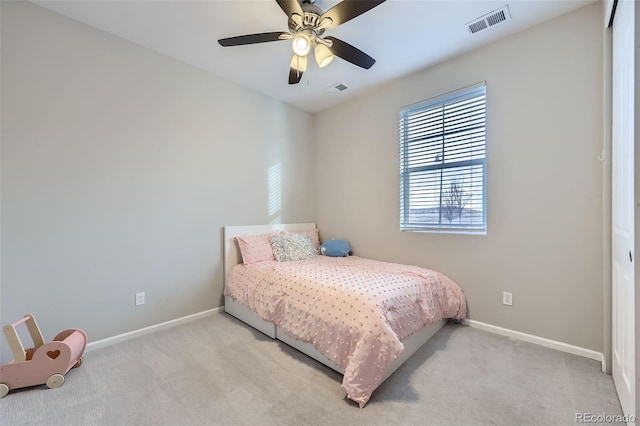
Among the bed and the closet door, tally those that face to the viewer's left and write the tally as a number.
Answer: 1

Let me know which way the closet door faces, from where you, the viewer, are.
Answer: facing to the left of the viewer

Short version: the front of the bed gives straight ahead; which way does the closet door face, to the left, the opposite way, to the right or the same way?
the opposite way

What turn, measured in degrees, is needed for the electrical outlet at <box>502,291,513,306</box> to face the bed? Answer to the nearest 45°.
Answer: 0° — it already faces it

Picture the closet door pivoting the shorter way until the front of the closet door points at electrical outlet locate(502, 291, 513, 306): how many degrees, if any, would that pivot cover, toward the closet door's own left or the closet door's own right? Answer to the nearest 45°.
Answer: approximately 45° to the closet door's own right

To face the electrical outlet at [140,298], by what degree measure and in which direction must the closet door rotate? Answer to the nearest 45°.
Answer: approximately 45° to its left

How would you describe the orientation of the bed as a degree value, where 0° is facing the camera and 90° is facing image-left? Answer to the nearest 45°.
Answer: approximately 315°

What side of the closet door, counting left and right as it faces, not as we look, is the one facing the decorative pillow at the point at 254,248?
front

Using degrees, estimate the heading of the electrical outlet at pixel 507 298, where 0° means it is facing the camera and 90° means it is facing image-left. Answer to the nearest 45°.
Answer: approximately 45°

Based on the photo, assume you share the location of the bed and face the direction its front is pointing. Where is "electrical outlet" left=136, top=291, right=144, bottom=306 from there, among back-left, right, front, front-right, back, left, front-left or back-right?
back-right

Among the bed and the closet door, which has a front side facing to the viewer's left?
the closet door
